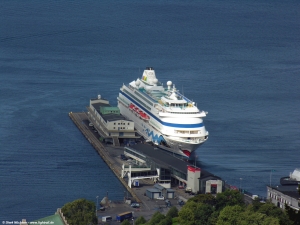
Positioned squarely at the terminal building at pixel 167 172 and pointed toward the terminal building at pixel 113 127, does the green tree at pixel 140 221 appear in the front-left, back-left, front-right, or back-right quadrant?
back-left

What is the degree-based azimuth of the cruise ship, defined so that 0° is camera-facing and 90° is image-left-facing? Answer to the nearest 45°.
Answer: approximately 315°

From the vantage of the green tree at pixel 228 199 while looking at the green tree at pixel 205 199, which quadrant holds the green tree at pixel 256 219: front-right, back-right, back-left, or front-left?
back-left

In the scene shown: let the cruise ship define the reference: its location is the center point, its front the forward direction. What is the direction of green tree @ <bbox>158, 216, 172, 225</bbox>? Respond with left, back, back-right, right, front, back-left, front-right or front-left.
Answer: front-right

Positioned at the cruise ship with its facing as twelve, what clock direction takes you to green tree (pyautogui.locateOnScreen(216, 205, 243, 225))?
The green tree is roughly at 1 o'clock from the cruise ship.

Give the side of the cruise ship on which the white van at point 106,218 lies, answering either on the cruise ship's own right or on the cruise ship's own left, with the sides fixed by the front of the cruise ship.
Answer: on the cruise ship's own right

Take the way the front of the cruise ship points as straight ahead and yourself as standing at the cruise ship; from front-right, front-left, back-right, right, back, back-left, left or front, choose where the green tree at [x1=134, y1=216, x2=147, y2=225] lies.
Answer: front-right
